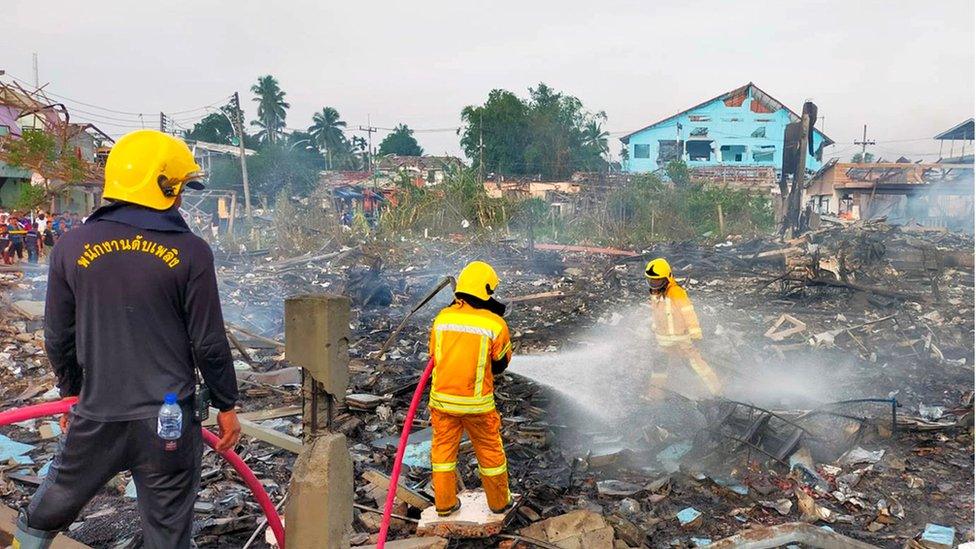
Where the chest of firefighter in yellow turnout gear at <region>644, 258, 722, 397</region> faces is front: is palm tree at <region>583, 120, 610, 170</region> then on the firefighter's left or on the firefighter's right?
on the firefighter's right

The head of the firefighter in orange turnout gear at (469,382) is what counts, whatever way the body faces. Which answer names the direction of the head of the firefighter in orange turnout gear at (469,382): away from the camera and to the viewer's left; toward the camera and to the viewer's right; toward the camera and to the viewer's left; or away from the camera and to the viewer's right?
away from the camera and to the viewer's right

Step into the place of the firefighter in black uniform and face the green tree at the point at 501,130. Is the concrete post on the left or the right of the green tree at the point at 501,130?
right

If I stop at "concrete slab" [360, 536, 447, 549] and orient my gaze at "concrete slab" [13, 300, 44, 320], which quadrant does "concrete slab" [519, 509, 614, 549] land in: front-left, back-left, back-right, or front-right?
back-right

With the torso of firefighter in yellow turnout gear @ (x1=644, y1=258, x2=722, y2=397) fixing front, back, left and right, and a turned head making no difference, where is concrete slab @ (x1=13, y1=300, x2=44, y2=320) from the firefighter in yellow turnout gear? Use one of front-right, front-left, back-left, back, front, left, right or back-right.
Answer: front-right

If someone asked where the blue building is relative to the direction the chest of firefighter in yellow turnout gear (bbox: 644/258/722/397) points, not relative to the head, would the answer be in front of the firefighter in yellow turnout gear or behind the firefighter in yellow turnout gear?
behind

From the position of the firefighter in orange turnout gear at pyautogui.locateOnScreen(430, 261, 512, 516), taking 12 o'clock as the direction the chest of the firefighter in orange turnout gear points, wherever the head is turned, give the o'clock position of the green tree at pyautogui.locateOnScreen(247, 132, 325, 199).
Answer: The green tree is roughly at 10 o'clock from the firefighter in orange turnout gear.

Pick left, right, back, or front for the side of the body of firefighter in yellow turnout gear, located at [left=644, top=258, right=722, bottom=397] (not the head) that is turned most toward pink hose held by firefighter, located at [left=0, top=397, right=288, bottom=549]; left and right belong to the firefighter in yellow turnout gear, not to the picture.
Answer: front

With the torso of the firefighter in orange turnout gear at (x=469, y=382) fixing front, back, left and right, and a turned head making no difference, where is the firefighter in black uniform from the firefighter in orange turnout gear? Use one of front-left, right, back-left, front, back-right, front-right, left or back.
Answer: back

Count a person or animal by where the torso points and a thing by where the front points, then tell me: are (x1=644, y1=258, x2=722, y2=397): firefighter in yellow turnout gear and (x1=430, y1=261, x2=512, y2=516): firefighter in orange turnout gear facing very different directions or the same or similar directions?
very different directions

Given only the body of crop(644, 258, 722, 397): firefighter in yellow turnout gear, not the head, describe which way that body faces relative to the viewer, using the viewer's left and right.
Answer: facing the viewer and to the left of the viewer

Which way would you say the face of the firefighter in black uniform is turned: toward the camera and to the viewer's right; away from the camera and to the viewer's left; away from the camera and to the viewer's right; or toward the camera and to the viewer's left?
away from the camera and to the viewer's right

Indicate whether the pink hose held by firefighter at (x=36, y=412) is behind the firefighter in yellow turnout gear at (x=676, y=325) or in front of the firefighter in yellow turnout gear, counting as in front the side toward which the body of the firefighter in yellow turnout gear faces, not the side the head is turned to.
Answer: in front

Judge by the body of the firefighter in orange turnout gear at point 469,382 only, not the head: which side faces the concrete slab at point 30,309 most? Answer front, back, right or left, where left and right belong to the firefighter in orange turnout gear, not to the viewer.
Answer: left

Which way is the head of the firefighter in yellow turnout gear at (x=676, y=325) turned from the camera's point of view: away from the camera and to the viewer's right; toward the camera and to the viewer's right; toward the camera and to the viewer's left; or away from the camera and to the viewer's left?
toward the camera and to the viewer's left

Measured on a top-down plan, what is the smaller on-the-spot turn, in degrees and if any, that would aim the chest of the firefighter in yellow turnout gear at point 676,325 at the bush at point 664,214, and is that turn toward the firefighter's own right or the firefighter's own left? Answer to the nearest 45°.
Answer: approximately 135° to the firefighter's own right

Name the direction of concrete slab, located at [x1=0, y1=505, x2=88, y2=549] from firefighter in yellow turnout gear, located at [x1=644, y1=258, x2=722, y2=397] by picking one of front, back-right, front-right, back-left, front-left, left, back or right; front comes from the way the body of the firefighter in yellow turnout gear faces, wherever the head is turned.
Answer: front

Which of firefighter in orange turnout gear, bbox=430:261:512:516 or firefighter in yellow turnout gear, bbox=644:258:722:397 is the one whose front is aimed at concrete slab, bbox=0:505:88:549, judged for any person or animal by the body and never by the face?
firefighter in yellow turnout gear, bbox=644:258:722:397

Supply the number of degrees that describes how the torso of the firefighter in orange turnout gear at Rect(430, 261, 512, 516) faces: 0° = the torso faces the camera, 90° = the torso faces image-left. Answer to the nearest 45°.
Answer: approximately 225°
